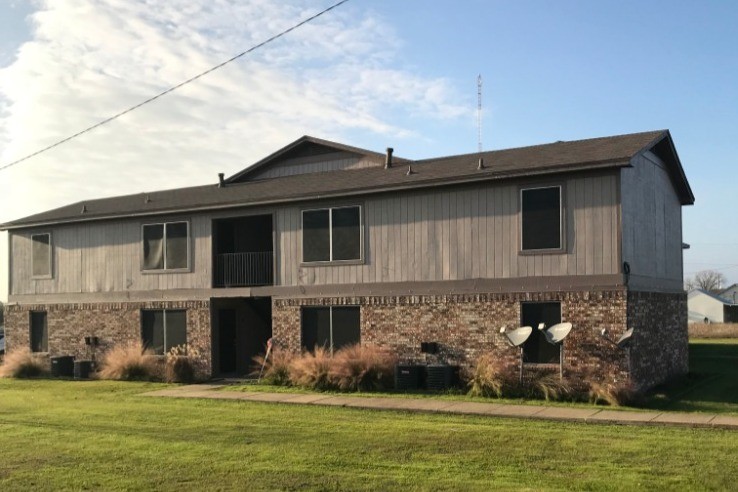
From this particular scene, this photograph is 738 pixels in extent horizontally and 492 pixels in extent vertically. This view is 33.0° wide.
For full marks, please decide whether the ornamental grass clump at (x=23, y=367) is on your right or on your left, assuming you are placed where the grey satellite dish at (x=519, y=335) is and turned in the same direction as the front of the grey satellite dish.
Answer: on your right

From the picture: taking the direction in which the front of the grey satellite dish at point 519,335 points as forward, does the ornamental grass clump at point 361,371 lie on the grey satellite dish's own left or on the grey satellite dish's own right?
on the grey satellite dish's own right

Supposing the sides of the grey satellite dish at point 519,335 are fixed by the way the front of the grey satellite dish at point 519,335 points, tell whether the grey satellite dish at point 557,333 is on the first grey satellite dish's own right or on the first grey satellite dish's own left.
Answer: on the first grey satellite dish's own left

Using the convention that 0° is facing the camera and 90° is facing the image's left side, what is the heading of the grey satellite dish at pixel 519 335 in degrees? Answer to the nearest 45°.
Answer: approximately 45°

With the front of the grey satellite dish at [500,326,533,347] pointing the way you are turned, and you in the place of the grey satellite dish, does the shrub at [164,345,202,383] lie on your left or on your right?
on your right

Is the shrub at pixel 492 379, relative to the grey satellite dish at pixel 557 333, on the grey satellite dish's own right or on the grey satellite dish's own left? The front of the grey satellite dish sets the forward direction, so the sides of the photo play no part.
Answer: on the grey satellite dish's own right

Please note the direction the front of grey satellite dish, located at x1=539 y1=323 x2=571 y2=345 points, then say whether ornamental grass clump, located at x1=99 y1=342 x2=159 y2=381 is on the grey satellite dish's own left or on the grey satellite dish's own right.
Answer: on the grey satellite dish's own right

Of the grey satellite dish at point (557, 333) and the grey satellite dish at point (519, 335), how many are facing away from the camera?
0
